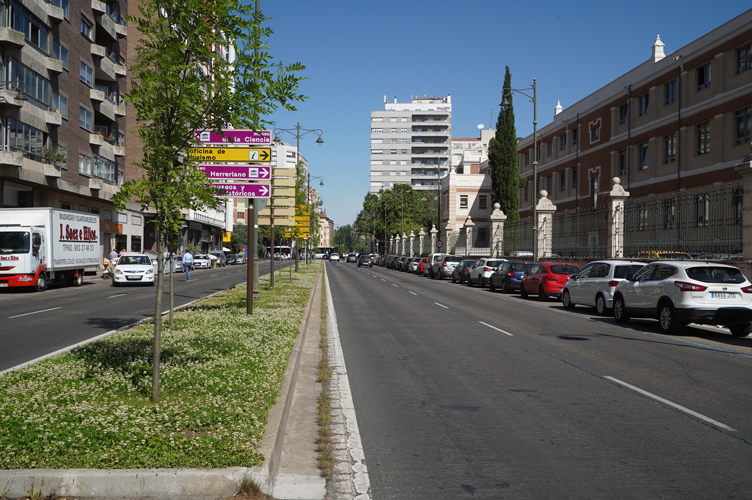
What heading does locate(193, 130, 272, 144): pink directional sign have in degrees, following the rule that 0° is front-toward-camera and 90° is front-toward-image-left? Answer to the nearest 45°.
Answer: approximately 0°

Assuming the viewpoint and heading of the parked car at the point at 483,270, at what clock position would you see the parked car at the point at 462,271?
the parked car at the point at 462,271 is roughly at 1 o'clock from the parked car at the point at 483,270.

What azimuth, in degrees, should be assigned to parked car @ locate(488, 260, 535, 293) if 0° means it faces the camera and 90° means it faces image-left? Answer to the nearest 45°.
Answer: approximately 135°

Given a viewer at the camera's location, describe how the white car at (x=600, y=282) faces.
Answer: facing away from the viewer and to the left of the viewer

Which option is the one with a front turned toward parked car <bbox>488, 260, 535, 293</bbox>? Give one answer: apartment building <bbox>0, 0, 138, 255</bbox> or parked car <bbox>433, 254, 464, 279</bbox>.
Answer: the apartment building

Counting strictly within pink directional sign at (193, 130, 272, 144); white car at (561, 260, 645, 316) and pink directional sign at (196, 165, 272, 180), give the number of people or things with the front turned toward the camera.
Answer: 2

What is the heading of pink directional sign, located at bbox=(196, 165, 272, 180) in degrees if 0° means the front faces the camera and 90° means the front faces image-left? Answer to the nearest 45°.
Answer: approximately 0°

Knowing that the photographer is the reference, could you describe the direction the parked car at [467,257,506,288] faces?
facing away from the viewer and to the left of the viewer

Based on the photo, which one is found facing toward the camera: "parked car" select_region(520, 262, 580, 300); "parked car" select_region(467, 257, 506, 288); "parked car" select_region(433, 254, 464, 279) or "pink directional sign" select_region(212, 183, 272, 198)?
the pink directional sign

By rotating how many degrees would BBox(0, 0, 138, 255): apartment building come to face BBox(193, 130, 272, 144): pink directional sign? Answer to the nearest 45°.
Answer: approximately 45° to its right

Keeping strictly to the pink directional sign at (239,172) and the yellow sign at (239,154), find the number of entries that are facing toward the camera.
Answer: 2
